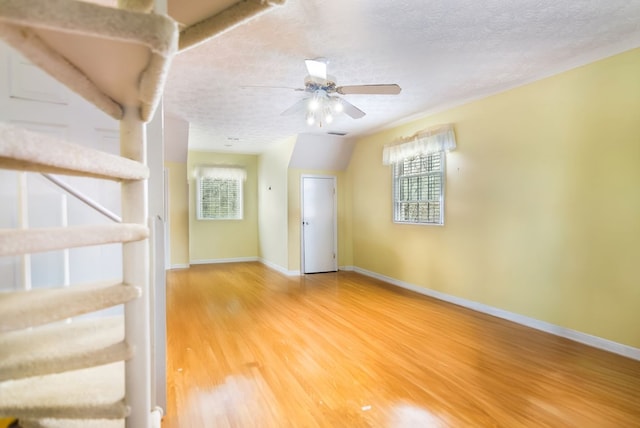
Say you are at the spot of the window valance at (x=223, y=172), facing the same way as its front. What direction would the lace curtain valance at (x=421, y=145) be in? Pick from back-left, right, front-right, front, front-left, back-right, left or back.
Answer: front-left

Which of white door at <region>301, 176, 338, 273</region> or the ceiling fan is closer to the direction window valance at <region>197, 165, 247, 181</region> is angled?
the ceiling fan

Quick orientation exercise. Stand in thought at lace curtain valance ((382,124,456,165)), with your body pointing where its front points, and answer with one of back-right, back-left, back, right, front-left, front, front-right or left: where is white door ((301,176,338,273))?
right

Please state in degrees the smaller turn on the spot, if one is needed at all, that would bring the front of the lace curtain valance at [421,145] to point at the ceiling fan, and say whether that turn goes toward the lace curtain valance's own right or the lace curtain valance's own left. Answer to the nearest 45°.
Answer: approximately 45° to the lace curtain valance's own left

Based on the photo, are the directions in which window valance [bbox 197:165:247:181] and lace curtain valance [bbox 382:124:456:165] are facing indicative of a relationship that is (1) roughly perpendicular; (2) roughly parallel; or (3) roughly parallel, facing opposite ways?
roughly perpendicular

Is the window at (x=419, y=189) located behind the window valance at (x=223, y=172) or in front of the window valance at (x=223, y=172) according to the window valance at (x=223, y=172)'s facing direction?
in front

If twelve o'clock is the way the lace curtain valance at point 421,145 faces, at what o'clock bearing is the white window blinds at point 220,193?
The white window blinds is roughly at 2 o'clock from the lace curtain valance.

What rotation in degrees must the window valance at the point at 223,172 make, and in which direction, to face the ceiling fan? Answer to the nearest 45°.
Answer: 0° — it already faces it

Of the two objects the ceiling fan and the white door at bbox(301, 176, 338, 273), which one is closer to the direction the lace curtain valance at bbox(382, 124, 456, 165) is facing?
the ceiling fan

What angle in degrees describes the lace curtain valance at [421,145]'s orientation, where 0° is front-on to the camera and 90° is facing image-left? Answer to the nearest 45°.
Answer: approximately 45°

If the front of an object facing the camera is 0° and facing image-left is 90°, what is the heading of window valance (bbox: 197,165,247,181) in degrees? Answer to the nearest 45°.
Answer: approximately 0°

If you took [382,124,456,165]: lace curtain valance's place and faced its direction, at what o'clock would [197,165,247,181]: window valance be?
The window valance is roughly at 2 o'clock from the lace curtain valance.

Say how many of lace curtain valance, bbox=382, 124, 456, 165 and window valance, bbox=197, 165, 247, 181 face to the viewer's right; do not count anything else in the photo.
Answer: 0
